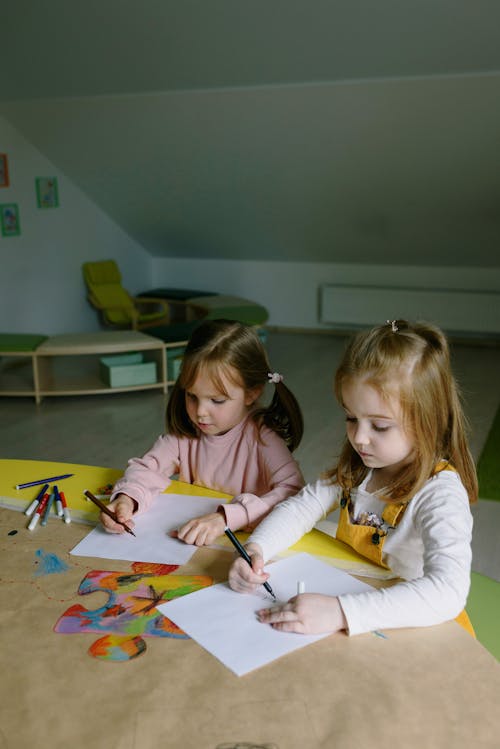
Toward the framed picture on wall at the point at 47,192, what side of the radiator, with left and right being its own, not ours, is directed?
right

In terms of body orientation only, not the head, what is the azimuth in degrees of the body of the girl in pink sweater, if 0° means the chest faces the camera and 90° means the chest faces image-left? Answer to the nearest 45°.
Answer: approximately 45°

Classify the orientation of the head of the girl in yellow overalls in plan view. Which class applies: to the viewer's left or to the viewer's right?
to the viewer's left

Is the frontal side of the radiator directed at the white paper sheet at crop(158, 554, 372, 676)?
yes

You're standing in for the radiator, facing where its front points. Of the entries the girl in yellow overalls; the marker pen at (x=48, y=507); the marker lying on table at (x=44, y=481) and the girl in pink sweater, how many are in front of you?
4

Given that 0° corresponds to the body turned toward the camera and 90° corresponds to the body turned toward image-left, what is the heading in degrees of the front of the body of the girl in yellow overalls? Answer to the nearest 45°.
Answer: approximately 45°

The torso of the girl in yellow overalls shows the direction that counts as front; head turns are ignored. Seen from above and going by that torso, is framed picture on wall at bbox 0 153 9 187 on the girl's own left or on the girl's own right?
on the girl's own right

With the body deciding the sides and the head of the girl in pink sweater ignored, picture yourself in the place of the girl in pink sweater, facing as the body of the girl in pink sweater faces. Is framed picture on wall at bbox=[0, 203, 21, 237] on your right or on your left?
on your right

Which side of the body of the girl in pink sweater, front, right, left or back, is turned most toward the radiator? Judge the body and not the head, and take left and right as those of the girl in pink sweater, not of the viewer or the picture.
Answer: back
